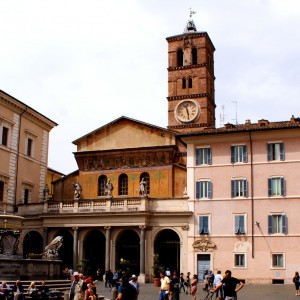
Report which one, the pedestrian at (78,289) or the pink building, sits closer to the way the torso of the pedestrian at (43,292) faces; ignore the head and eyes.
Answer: the pedestrian

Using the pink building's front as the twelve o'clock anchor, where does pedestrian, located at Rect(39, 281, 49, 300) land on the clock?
The pedestrian is roughly at 1 o'clock from the pink building.

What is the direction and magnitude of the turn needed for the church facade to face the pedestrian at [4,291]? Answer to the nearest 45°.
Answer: approximately 45° to its right

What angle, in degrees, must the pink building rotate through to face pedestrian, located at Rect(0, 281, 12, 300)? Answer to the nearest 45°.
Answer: approximately 45° to its right

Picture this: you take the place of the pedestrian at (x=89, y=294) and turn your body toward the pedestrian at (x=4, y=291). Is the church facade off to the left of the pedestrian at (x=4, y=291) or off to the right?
right

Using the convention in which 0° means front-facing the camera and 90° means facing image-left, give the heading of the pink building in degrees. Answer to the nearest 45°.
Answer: approximately 0°

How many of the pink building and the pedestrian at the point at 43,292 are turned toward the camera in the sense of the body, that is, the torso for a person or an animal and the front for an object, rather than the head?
2

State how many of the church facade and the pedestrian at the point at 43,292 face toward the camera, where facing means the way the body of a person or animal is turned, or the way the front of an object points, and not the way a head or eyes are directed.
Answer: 2

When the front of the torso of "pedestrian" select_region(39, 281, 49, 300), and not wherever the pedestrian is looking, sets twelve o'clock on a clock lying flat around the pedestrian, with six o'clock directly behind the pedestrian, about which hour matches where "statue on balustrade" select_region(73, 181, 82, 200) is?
The statue on balustrade is roughly at 6 o'clock from the pedestrian.

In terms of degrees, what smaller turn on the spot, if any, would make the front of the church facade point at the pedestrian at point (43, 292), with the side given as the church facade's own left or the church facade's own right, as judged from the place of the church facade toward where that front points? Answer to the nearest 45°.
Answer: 0° — it already faces them
